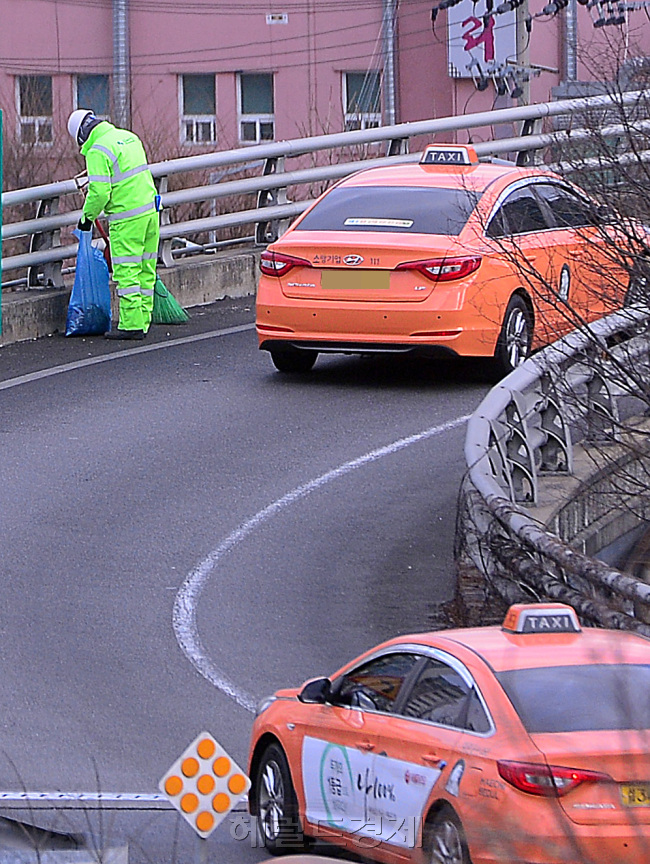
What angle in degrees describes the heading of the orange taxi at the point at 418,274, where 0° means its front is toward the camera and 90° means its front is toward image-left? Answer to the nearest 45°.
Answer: approximately 225°

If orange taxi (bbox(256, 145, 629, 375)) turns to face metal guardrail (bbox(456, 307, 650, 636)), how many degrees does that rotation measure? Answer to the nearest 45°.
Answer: approximately 135° to its right

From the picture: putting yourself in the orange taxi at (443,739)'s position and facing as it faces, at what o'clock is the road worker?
The road worker is roughly at 1 o'clock from the orange taxi.

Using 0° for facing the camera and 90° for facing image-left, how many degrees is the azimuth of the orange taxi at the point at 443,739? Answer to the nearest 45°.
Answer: approximately 135°

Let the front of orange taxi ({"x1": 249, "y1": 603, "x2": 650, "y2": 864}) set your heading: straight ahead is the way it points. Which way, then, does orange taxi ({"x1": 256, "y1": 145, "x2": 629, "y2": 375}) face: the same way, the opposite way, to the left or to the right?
to the right

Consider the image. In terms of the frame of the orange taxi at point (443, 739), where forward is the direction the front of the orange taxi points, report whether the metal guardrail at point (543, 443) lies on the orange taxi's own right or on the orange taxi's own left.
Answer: on the orange taxi's own right

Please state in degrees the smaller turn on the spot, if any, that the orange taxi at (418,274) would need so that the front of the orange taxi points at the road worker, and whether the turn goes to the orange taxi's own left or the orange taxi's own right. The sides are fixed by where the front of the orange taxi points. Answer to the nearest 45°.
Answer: approximately 90° to the orange taxi's own left
